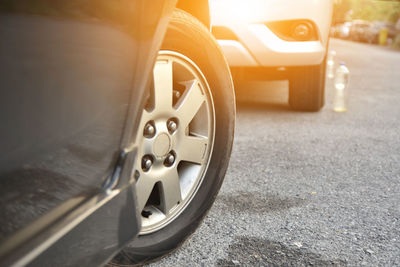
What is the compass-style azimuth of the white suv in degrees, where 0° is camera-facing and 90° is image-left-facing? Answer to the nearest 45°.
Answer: approximately 0°

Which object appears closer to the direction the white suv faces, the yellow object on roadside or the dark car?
the dark car

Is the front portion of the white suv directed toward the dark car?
yes

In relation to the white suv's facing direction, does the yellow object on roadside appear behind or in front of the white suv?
behind
